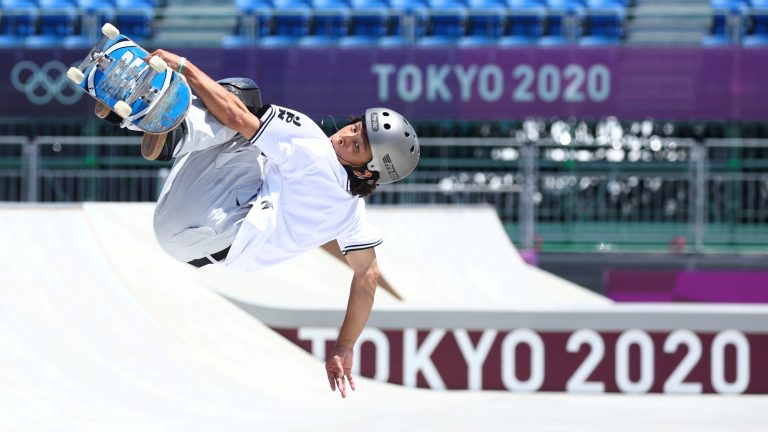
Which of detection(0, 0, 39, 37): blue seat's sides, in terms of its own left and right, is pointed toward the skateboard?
front

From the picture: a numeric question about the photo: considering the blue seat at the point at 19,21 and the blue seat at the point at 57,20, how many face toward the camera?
2

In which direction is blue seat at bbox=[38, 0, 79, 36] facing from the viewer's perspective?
toward the camera

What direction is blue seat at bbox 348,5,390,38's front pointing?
toward the camera

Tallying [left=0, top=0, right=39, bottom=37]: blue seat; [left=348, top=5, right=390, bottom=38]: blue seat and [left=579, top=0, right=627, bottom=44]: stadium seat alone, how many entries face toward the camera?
3

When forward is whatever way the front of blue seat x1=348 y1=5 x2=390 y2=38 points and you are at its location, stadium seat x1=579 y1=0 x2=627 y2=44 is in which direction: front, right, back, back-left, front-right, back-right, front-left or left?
left

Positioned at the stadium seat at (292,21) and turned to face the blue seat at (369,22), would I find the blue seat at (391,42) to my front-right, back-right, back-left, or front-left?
front-right

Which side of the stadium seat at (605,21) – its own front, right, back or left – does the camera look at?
front

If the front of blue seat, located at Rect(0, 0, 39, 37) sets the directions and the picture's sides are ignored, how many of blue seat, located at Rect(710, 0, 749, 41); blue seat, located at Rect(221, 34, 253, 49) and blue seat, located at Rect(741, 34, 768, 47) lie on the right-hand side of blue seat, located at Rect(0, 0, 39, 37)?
0

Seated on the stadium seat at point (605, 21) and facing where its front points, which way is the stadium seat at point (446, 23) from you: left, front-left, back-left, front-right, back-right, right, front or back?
right

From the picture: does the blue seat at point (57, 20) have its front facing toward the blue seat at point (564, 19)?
no

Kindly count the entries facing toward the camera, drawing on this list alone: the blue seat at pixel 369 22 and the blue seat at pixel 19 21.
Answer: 2

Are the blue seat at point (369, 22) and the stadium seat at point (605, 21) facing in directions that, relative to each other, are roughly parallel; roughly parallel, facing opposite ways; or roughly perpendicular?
roughly parallel

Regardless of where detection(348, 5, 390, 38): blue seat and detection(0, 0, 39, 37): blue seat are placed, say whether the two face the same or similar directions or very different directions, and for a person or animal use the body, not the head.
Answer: same or similar directions

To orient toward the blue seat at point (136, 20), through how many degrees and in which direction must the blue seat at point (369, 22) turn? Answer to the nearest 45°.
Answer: approximately 90° to its right

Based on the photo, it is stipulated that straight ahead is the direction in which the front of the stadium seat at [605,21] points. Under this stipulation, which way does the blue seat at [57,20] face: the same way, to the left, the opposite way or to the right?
the same way
